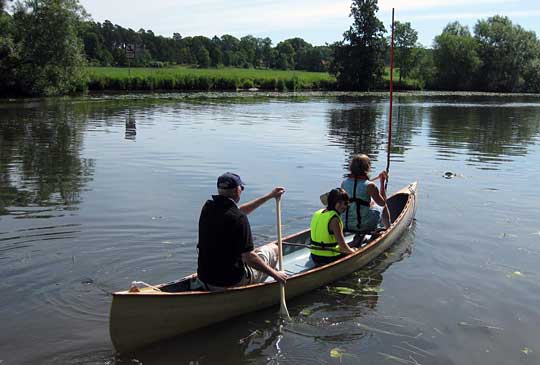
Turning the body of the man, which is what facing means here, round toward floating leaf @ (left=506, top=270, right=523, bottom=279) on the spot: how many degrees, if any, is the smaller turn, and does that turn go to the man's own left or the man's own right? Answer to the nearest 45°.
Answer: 0° — they already face it

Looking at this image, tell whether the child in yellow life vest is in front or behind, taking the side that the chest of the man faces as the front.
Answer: in front

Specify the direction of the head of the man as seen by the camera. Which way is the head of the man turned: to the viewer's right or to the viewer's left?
to the viewer's right

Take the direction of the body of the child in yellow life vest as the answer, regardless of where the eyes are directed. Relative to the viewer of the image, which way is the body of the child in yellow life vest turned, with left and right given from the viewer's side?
facing away from the viewer and to the right of the viewer

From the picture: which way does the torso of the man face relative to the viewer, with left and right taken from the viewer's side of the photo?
facing away from the viewer and to the right of the viewer
